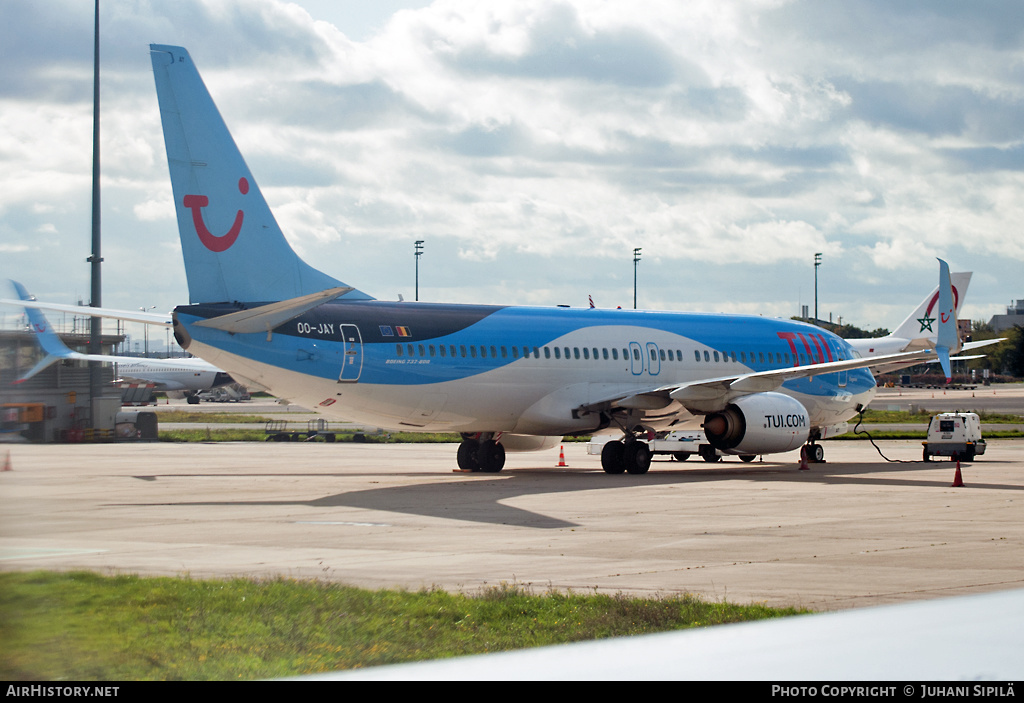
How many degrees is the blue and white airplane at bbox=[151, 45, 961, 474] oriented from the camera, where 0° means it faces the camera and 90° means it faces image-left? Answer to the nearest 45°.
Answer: approximately 225°

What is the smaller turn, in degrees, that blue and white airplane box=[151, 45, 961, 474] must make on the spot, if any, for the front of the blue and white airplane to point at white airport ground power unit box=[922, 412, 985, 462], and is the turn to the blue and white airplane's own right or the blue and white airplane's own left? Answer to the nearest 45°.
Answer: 0° — it already faces it
